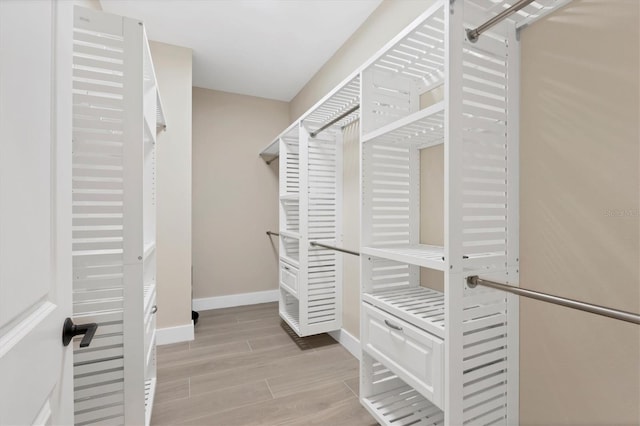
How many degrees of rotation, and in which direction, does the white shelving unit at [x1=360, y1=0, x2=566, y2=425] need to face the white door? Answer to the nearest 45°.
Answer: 0° — it already faces it

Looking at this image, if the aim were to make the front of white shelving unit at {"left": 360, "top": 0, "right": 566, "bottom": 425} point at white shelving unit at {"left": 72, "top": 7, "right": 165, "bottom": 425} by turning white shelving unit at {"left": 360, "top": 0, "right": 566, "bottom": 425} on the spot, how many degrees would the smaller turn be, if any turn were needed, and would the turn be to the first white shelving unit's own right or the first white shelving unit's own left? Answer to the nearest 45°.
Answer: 0° — it already faces it

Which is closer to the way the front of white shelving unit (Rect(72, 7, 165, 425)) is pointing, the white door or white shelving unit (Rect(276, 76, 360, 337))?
the white shelving unit

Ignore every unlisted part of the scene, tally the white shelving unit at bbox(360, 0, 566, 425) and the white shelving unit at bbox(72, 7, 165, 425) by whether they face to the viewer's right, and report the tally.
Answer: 1

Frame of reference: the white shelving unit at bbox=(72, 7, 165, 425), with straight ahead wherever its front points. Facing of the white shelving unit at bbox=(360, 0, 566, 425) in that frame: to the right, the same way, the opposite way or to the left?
the opposite way

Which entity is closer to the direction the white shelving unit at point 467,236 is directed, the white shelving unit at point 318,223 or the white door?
the white door

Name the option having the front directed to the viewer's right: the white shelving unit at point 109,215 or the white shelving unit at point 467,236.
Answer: the white shelving unit at point 109,215

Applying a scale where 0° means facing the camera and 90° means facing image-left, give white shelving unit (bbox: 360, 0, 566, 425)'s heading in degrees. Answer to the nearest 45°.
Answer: approximately 45°

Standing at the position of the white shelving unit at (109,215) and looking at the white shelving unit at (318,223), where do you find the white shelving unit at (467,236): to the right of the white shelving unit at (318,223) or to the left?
right

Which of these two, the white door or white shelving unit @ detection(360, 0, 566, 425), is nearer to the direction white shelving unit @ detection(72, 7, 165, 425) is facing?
the white shelving unit

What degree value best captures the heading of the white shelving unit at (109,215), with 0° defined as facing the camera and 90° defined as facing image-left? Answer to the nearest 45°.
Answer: approximately 270°
